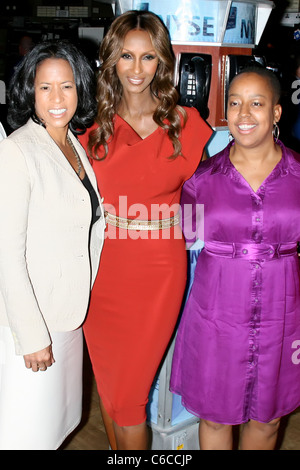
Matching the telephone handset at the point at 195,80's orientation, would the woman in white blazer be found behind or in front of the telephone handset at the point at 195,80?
in front

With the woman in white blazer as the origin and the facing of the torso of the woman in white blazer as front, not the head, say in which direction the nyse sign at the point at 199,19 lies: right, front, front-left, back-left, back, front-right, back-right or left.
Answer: left

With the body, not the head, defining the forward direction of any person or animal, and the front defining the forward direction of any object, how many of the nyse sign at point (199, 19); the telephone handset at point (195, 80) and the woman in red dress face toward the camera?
3

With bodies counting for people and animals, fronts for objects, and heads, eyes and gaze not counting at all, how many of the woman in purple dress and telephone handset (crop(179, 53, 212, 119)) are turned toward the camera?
2

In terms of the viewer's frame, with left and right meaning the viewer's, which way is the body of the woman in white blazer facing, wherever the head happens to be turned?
facing the viewer and to the right of the viewer

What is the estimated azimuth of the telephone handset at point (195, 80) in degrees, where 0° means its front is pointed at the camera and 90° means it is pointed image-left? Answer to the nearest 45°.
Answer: approximately 0°

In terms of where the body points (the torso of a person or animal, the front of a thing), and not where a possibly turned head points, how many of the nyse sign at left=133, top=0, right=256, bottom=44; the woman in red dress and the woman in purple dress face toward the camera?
3

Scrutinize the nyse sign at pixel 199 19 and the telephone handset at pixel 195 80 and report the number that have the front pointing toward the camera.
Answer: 2
